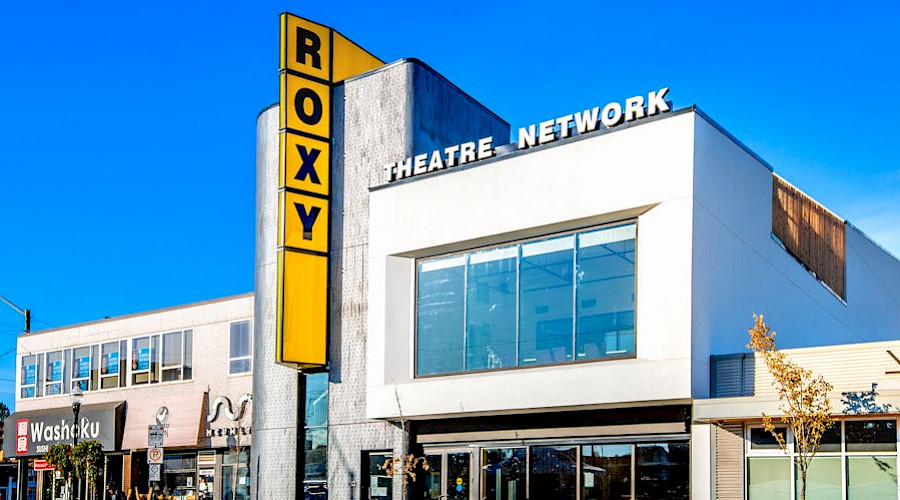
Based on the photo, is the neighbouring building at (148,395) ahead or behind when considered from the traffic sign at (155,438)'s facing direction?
behind

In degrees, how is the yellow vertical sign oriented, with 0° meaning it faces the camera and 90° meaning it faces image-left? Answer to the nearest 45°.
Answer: approximately 0°

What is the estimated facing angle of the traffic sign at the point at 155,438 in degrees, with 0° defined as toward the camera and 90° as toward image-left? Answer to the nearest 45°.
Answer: approximately 0°

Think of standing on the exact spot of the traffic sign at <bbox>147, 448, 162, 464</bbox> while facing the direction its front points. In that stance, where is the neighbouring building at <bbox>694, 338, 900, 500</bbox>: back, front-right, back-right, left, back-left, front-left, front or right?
front-left

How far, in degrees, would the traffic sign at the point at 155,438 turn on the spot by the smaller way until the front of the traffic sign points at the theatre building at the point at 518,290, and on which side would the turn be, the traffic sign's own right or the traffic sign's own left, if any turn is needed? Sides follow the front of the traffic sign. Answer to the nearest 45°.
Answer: approximately 45° to the traffic sign's own left
